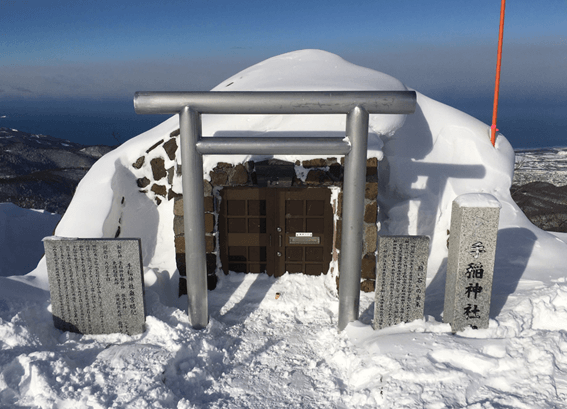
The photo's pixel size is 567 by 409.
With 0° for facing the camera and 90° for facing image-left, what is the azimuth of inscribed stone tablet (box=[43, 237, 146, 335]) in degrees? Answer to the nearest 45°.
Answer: approximately 0°

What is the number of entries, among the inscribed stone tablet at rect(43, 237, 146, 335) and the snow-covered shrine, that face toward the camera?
2

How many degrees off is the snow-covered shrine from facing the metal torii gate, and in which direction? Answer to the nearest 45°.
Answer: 0° — it already faces it

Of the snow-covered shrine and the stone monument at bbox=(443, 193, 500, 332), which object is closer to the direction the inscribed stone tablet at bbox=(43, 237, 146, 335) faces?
the stone monument

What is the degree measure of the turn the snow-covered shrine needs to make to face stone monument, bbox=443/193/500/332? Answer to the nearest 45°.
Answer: approximately 45° to its left

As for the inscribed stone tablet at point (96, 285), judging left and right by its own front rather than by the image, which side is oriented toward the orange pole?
left
